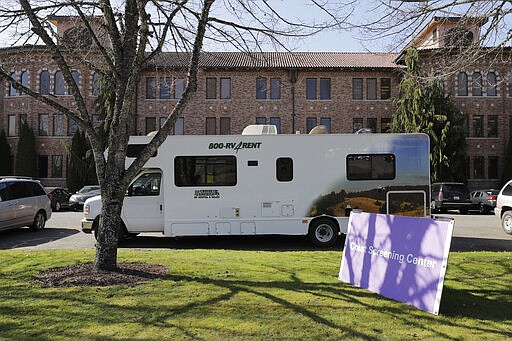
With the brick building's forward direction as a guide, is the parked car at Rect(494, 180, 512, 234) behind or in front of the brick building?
in front

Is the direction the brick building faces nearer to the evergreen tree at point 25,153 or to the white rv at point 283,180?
the white rv

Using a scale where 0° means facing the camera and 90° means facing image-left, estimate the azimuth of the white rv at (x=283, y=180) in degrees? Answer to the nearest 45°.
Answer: approximately 90°

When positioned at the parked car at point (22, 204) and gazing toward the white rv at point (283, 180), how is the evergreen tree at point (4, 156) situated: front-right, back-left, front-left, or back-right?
back-left

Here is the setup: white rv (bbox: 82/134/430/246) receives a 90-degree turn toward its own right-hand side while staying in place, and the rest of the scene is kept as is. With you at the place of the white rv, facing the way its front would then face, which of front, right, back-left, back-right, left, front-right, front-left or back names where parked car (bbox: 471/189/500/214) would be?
front-right

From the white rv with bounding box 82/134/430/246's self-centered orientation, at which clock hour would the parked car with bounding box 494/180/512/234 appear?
The parked car is roughly at 5 o'clock from the white rv.

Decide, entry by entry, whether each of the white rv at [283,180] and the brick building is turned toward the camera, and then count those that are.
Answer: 1

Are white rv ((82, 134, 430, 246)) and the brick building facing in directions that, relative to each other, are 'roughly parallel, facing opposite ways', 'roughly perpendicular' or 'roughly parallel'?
roughly perpendicular

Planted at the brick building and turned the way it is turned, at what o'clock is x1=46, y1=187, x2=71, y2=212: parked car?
The parked car is roughly at 2 o'clock from the brick building.

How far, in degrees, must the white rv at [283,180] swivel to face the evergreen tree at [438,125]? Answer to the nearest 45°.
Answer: approximately 135° to its right

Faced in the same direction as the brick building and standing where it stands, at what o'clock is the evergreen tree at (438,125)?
The evergreen tree is roughly at 10 o'clock from the brick building.

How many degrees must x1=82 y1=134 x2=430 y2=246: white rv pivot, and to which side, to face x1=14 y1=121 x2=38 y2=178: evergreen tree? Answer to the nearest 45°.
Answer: approximately 45° to its right

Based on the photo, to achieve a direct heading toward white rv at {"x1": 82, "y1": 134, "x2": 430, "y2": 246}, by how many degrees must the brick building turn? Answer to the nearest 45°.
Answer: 0° — it already faces it

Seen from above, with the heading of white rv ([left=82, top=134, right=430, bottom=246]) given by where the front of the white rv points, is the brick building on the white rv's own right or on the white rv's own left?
on the white rv's own right

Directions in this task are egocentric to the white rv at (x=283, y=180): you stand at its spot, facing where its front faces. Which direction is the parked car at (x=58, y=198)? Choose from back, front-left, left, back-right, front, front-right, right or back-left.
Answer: front-right
